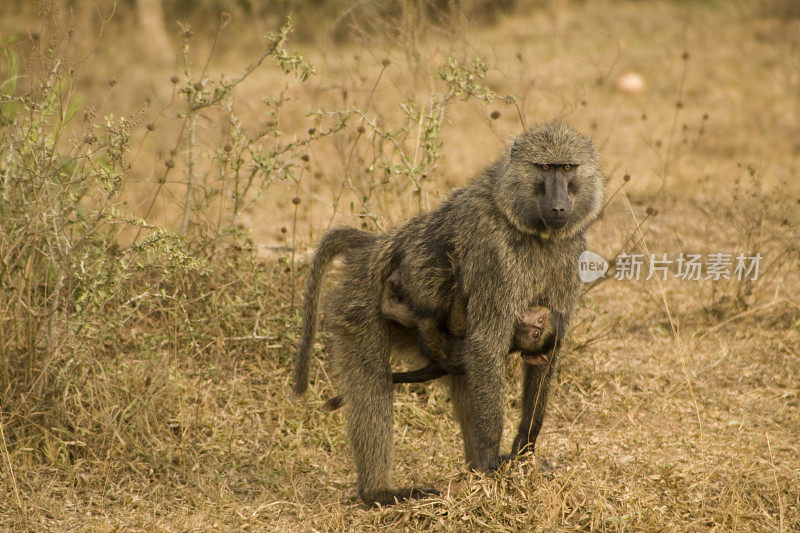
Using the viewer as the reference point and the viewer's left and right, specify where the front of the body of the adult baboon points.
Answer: facing the viewer and to the right of the viewer

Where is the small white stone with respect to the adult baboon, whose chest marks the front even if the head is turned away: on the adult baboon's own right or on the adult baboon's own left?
on the adult baboon's own left
